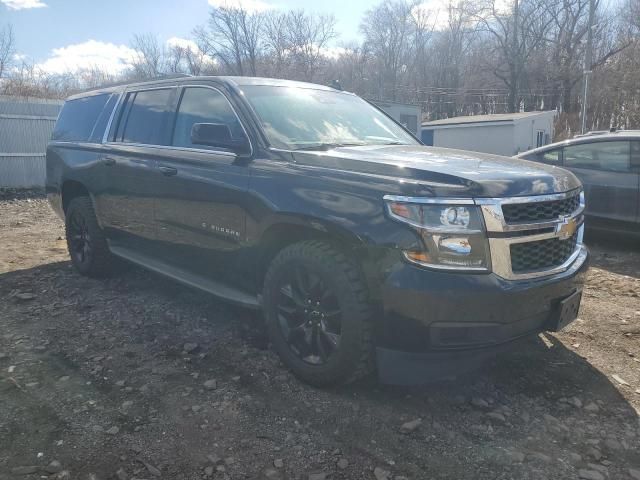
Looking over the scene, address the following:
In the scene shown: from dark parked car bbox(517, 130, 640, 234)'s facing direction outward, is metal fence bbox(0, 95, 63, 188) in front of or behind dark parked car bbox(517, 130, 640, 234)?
behind

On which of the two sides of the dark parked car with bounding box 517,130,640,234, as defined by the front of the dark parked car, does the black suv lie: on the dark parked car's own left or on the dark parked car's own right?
on the dark parked car's own right

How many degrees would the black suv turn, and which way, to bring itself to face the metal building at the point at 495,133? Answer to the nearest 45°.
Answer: approximately 135° to its left

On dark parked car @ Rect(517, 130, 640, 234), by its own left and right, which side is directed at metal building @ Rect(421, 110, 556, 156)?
left

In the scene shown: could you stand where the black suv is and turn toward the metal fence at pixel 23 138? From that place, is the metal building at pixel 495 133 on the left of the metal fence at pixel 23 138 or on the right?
right

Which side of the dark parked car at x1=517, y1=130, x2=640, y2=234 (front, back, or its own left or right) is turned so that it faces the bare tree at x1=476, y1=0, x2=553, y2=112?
left

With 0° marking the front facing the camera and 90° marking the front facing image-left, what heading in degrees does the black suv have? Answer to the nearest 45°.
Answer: approximately 315°

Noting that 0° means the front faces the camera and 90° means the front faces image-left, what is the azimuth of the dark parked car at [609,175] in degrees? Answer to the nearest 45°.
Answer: approximately 270°
